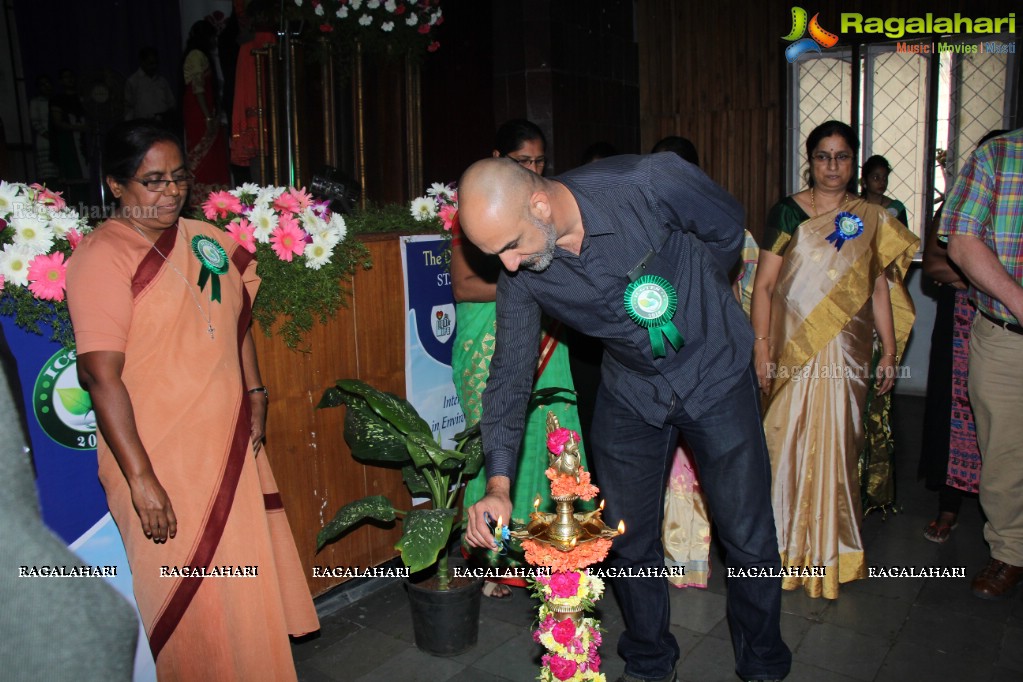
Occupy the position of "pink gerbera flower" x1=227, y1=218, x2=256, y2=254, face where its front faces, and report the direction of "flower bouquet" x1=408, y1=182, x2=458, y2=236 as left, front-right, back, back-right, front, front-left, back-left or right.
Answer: back-left

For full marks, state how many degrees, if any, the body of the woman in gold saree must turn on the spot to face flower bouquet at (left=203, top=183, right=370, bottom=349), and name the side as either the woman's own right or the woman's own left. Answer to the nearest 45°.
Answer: approximately 45° to the woman's own right

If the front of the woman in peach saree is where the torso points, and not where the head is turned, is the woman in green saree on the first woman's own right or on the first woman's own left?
on the first woman's own left

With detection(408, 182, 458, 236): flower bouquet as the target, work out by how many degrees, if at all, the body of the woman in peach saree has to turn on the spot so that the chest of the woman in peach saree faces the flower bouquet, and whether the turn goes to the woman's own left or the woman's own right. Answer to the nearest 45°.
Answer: approximately 90° to the woman's own left

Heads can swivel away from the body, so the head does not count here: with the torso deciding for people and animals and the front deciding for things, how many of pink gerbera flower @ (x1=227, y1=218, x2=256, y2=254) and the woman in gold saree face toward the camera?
2

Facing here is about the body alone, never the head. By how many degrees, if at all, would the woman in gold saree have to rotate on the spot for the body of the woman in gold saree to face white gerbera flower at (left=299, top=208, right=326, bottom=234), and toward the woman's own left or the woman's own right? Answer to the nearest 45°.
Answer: approximately 45° to the woman's own right

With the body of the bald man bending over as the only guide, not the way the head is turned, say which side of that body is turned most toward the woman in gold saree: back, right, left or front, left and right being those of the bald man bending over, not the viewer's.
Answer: back

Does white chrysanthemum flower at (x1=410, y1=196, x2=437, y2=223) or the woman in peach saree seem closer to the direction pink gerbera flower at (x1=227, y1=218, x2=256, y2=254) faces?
the woman in peach saree

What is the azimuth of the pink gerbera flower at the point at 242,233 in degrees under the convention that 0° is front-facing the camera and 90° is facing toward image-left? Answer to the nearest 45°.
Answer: approximately 0°
